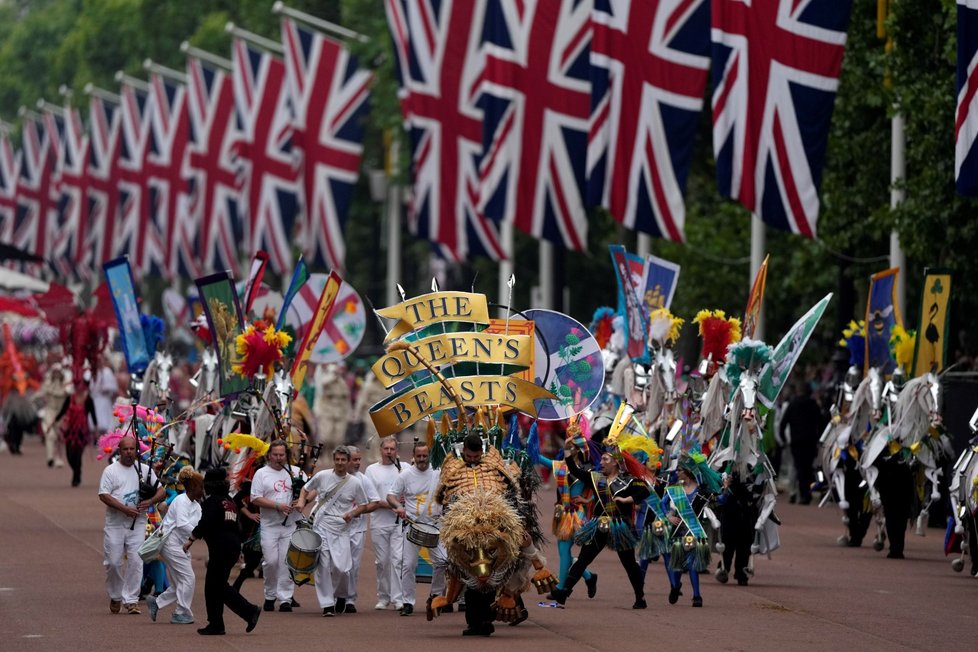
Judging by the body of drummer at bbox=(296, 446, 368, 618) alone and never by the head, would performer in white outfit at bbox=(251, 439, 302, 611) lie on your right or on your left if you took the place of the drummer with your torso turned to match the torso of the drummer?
on your right

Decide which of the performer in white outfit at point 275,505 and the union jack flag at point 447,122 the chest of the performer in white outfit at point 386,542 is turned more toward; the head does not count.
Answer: the performer in white outfit

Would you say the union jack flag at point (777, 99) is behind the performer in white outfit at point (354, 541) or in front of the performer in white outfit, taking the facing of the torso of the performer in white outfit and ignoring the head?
behind

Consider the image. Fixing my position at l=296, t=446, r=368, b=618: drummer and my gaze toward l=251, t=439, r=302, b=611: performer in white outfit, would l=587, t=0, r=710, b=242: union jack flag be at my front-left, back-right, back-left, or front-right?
back-right

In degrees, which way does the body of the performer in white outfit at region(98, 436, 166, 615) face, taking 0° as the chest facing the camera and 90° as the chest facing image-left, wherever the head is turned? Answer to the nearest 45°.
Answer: approximately 0°

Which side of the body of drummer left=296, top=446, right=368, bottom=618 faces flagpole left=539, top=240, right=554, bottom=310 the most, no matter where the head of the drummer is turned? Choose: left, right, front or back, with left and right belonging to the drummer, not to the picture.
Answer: back
